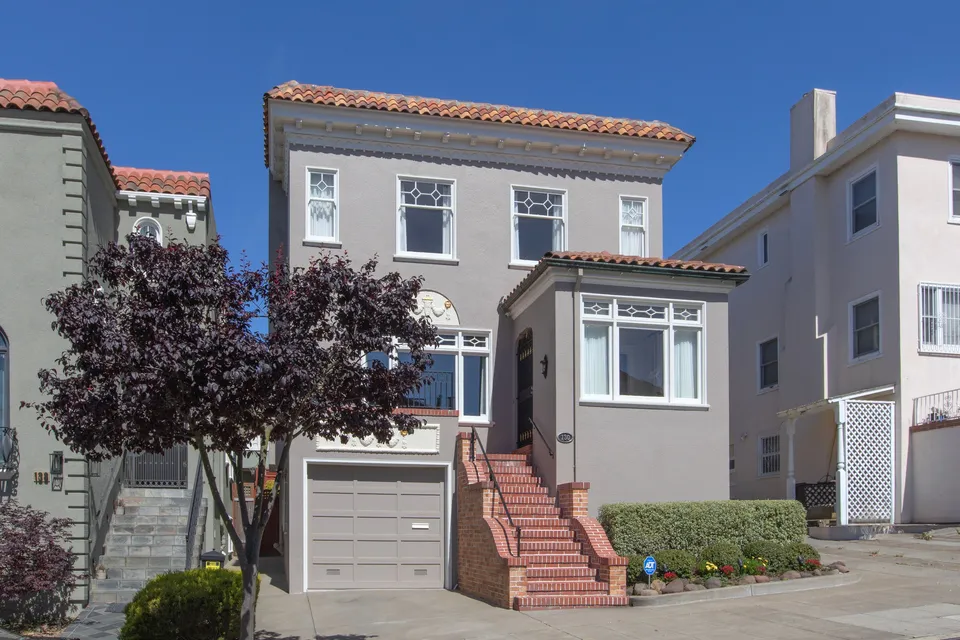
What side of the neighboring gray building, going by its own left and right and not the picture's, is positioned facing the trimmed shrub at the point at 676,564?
left

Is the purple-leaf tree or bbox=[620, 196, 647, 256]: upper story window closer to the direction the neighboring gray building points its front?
the purple-leaf tree

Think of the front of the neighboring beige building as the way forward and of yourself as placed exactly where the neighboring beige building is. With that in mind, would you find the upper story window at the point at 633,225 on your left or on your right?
on your right

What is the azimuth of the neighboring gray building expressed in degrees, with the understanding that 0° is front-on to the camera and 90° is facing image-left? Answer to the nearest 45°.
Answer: approximately 0°
